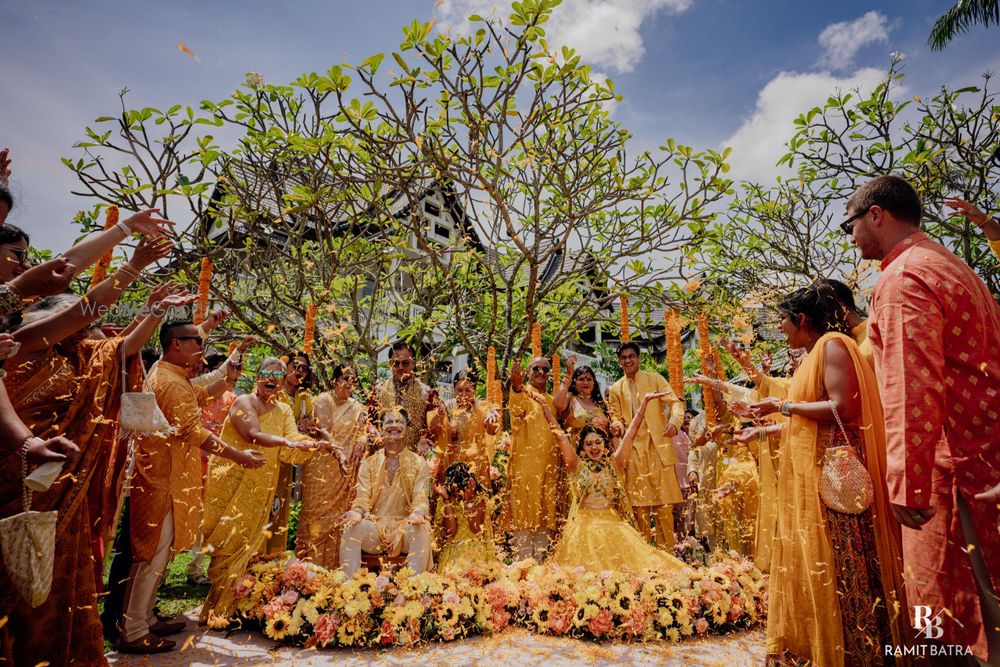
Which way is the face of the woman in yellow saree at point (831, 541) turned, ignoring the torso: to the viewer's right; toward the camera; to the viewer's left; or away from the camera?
to the viewer's left

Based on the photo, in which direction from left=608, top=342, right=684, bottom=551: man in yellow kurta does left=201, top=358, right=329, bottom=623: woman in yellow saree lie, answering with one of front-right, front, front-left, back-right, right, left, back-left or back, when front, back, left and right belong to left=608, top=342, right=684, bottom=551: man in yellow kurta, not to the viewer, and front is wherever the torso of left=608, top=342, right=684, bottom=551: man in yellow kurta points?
front-right

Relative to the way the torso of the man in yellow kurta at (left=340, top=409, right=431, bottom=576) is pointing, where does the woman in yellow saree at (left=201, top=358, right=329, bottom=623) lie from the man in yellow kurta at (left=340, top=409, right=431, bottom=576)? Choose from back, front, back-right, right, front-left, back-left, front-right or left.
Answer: right

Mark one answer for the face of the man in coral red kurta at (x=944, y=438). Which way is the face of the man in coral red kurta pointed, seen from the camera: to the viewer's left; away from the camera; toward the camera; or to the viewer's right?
to the viewer's left

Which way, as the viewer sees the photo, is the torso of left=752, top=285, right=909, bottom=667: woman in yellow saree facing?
to the viewer's left

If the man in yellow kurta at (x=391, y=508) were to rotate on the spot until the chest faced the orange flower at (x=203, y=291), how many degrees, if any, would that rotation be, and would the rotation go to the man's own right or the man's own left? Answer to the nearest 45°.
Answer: approximately 90° to the man's own right

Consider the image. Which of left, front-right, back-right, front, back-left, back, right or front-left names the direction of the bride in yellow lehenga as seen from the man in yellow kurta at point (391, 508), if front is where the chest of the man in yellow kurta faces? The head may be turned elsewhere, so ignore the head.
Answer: left

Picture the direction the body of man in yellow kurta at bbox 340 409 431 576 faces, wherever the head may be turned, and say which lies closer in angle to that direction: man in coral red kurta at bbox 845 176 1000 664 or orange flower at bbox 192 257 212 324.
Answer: the man in coral red kurta

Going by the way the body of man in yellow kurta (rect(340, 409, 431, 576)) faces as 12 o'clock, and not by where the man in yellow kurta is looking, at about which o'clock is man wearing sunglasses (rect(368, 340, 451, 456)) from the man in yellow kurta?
The man wearing sunglasses is roughly at 6 o'clock from the man in yellow kurta.

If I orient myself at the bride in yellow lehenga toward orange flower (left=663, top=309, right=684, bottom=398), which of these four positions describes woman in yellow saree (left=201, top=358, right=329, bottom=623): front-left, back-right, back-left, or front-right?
back-left
